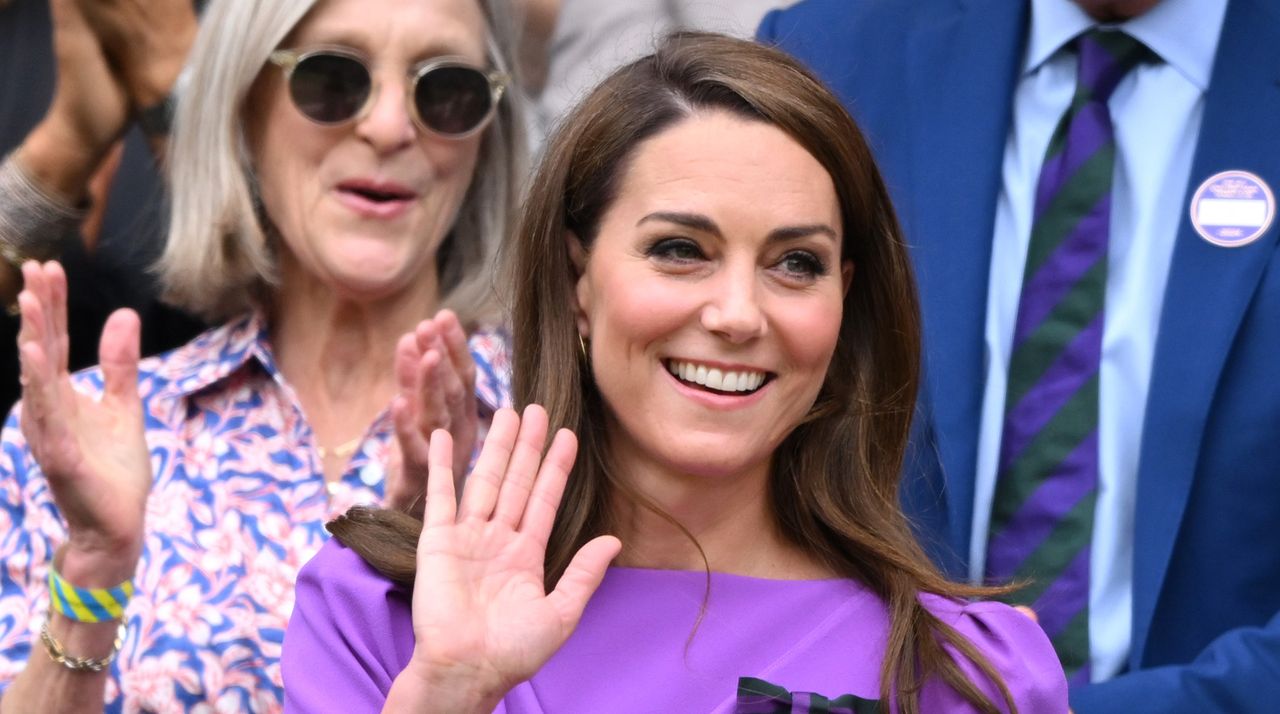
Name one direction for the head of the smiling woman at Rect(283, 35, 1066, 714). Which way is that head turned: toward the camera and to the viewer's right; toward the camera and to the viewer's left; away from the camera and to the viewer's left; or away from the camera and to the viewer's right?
toward the camera and to the viewer's right

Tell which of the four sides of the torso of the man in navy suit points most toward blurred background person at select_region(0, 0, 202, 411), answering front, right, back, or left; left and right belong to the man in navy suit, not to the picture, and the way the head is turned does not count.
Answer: right

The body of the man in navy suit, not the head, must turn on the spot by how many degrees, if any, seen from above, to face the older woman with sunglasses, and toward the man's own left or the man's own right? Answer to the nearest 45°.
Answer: approximately 90° to the man's own right

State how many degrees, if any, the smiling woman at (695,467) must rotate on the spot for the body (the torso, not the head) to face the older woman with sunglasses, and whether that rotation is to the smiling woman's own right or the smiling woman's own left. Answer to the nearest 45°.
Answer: approximately 135° to the smiling woman's own right

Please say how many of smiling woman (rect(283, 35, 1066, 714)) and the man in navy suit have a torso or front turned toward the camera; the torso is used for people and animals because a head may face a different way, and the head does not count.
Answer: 2

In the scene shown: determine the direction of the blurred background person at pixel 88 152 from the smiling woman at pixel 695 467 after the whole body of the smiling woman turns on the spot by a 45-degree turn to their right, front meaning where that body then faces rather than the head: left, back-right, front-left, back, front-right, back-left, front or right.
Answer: right

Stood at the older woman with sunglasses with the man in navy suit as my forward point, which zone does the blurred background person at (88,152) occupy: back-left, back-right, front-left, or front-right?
back-left

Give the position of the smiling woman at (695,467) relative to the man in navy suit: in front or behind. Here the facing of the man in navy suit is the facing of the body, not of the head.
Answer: in front

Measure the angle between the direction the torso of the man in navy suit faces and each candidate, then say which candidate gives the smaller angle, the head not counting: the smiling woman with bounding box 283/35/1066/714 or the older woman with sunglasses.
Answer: the smiling woman

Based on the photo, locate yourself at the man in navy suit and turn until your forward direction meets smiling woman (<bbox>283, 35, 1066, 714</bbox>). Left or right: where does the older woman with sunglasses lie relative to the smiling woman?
right

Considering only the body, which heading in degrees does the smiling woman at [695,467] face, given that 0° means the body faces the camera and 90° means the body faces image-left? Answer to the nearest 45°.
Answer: approximately 0°
